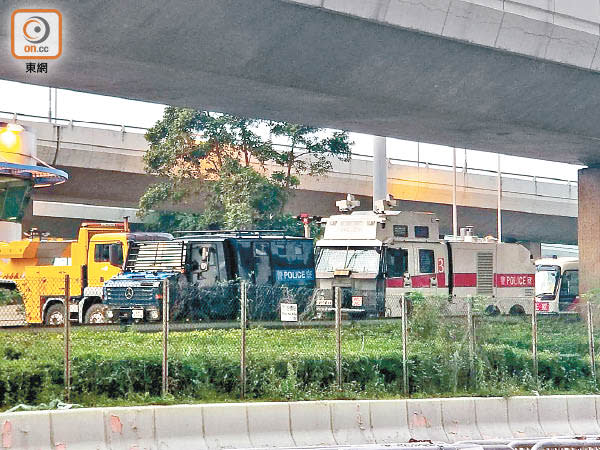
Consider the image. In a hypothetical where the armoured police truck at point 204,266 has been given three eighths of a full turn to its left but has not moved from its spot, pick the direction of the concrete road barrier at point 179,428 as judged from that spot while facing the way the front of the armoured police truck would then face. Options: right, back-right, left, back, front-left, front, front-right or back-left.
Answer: right

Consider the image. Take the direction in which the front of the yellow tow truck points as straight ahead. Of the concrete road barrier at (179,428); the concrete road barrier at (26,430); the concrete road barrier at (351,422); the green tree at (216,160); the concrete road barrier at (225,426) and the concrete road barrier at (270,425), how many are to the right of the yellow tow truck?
5

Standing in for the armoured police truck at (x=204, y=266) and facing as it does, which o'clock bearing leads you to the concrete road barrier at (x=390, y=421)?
The concrete road barrier is roughly at 10 o'clock from the armoured police truck.

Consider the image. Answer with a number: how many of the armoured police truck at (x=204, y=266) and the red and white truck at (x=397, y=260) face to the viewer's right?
0

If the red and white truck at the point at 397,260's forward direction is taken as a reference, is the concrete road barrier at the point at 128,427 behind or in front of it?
in front

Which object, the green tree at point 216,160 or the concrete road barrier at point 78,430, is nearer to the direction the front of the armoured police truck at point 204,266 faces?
the concrete road barrier

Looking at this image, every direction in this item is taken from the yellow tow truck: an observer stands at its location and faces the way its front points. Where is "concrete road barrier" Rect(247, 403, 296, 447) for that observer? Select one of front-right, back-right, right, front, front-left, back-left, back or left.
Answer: right

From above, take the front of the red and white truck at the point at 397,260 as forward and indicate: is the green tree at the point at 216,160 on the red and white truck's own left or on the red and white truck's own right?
on the red and white truck's own right
